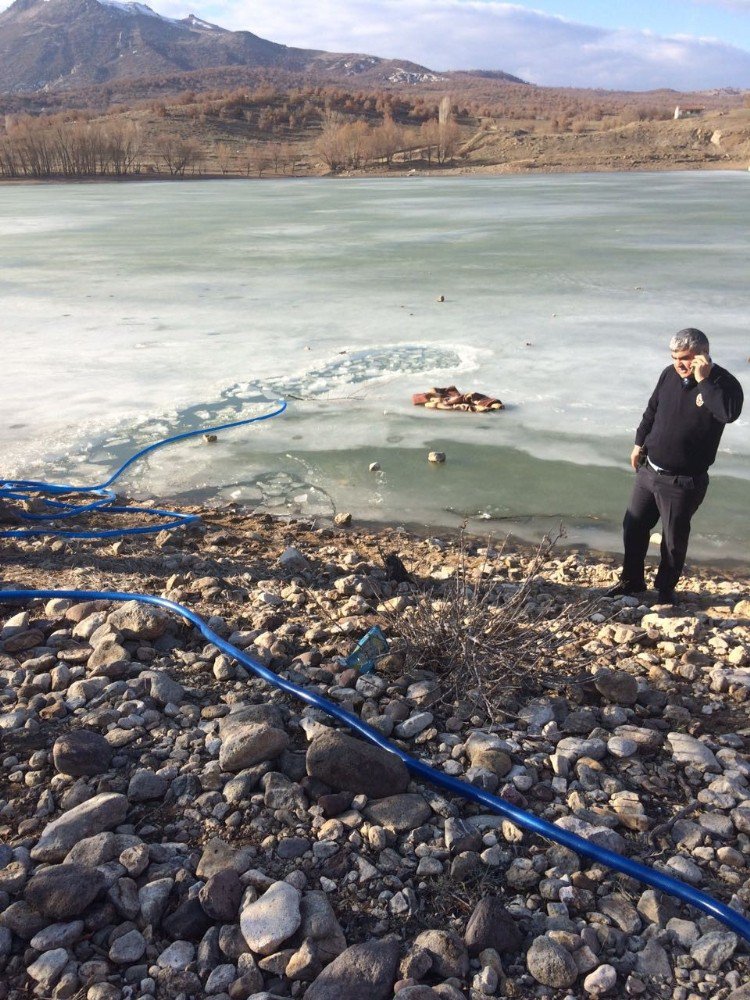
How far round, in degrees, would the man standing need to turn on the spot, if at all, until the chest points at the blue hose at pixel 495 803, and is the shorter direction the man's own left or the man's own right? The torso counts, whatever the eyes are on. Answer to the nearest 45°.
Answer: approximately 45° to the man's own left

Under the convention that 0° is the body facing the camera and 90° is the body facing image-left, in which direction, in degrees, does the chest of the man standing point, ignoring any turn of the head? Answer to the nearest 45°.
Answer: approximately 45°

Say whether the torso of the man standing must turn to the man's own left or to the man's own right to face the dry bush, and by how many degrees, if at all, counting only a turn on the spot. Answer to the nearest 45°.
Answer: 0° — they already face it

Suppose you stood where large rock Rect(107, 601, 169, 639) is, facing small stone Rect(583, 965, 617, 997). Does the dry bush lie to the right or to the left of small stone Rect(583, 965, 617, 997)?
left

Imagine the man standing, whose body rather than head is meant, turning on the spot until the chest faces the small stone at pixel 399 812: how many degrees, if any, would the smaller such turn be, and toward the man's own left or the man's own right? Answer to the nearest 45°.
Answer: approximately 45° to the man's own left

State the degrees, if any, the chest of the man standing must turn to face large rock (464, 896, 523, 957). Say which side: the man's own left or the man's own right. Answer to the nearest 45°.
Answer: approximately 45° to the man's own left

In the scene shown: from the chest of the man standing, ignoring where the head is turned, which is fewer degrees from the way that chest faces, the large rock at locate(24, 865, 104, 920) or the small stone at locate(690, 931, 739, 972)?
the large rock

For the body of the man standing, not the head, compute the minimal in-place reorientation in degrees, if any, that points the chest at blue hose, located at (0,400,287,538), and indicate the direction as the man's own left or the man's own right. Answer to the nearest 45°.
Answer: approximately 45° to the man's own right

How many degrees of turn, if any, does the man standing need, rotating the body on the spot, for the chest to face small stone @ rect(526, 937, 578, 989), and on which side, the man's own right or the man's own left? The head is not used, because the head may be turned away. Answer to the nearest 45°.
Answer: approximately 45° to the man's own left
